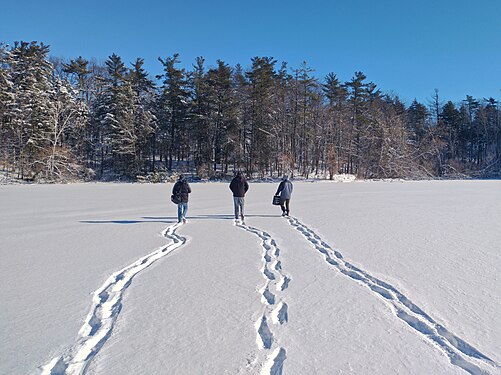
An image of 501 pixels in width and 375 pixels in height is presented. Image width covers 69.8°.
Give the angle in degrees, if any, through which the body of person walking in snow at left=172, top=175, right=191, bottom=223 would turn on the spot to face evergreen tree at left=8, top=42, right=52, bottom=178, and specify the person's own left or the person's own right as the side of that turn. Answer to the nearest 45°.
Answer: approximately 45° to the person's own left

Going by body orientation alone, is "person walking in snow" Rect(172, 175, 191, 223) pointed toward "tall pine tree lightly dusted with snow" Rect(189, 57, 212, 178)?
yes

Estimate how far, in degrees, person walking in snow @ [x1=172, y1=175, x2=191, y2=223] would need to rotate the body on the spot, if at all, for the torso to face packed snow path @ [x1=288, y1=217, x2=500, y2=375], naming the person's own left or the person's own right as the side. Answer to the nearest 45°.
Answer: approximately 180°

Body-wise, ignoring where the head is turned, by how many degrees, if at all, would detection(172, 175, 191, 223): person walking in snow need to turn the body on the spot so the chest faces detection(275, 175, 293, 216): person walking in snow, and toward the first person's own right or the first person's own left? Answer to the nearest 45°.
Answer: approximately 90° to the first person's own right

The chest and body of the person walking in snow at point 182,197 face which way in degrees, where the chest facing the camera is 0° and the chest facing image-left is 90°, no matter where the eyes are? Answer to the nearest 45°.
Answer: approximately 180°

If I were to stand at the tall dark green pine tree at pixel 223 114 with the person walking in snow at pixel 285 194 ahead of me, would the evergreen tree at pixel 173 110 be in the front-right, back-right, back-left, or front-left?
back-right

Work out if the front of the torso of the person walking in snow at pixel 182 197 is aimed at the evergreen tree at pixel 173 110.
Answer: yes

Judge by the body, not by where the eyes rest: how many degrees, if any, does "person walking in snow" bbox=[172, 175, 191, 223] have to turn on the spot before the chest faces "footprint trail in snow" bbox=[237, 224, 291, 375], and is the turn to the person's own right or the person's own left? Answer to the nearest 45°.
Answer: approximately 180°

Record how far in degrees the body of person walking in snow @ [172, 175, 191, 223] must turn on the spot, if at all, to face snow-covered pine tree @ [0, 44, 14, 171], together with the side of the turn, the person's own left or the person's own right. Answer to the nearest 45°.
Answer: approximately 45° to the person's own left

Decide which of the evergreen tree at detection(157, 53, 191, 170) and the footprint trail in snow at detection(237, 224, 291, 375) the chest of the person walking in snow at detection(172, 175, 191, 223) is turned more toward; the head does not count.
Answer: the evergreen tree

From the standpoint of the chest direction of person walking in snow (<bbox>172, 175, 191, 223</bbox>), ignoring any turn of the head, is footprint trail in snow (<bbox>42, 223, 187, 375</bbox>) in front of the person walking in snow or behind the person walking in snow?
behind
